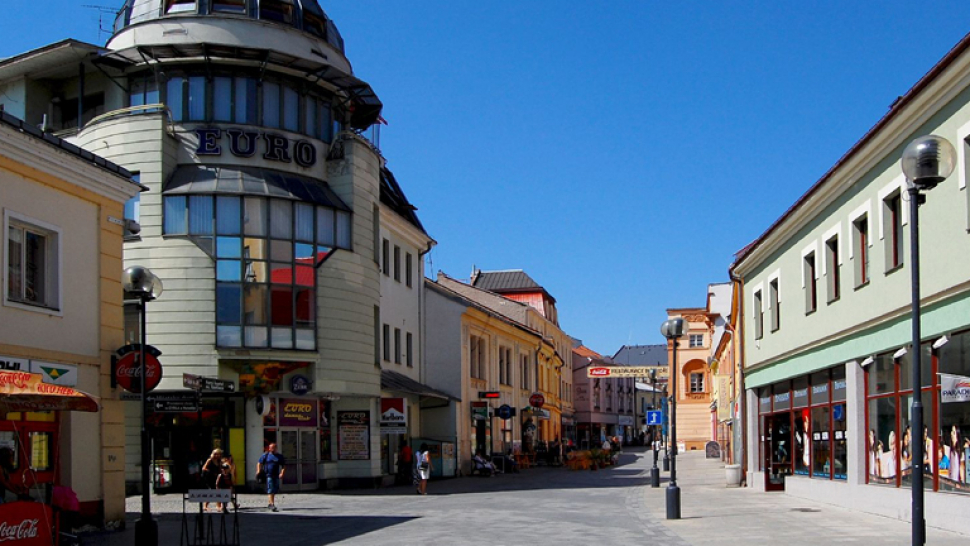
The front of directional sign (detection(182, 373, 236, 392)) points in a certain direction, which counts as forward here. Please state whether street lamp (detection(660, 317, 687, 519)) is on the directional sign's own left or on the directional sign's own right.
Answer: on the directional sign's own left

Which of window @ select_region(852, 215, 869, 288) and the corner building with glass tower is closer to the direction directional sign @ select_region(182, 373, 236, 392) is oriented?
the window

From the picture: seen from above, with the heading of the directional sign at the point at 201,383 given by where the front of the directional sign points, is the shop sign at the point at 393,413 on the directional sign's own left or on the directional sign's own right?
on the directional sign's own left

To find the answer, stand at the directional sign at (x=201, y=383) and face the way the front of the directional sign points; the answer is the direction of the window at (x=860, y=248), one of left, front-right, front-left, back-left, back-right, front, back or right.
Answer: front-left

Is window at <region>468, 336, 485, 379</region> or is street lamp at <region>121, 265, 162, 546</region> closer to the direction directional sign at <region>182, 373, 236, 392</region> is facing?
the street lamp

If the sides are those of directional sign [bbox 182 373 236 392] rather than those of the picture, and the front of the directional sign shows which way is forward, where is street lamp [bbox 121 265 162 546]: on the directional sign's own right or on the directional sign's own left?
on the directional sign's own right

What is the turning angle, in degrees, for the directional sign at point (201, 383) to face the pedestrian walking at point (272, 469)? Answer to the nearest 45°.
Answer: approximately 135° to its left

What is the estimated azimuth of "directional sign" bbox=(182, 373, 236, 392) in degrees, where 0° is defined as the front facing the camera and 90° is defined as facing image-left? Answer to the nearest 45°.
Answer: approximately 315°

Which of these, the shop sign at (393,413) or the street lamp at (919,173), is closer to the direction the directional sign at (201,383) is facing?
the street lamp
